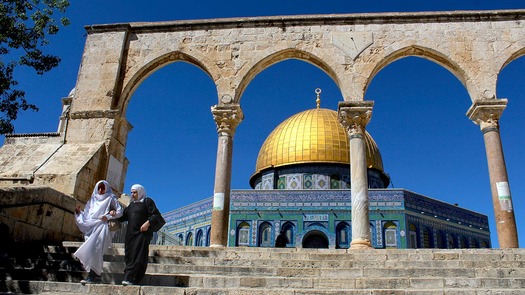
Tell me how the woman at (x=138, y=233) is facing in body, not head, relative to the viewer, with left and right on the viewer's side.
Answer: facing the viewer and to the left of the viewer

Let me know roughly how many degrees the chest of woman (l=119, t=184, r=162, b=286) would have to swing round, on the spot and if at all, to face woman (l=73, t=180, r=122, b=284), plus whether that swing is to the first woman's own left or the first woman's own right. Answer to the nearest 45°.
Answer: approximately 90° to the first woman's own right

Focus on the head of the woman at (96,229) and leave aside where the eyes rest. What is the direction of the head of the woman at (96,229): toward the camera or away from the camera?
toward the camera

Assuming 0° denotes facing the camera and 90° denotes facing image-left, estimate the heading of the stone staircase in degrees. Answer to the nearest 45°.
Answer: approximately 0°
